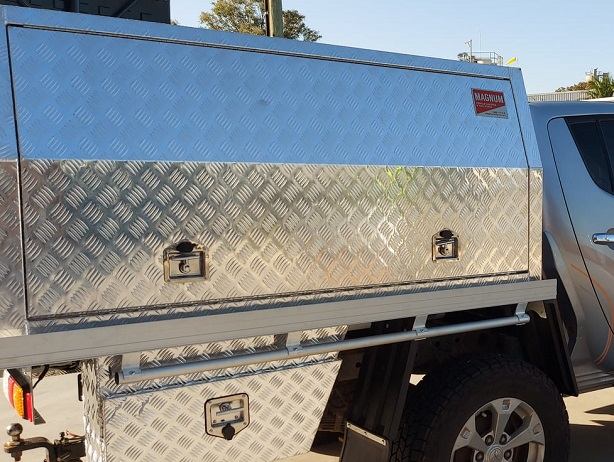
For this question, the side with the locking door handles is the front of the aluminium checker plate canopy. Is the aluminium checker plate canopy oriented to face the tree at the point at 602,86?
no

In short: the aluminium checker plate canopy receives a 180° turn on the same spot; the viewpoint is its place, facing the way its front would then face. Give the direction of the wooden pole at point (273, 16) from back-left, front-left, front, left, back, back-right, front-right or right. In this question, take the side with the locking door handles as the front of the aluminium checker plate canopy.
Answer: front-right

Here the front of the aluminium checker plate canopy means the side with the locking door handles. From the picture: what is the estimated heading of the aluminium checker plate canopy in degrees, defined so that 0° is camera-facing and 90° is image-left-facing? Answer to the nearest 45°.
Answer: approximately 315°

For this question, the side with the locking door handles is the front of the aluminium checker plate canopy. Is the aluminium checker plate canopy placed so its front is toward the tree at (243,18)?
no

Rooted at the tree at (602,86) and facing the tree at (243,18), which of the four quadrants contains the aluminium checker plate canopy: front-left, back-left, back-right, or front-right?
front-left

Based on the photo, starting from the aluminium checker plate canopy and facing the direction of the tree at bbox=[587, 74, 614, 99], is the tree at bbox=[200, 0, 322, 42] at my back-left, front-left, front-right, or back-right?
front-left
